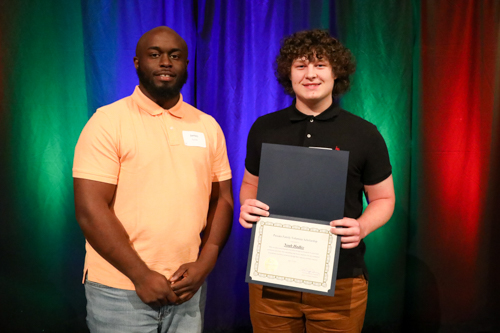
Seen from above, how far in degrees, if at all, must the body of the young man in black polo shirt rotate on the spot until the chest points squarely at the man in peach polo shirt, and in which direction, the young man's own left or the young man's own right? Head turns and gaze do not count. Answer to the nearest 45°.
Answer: approximately 90° to the young man's own right

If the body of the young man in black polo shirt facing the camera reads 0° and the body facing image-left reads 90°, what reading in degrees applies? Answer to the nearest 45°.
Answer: approximately 0°
